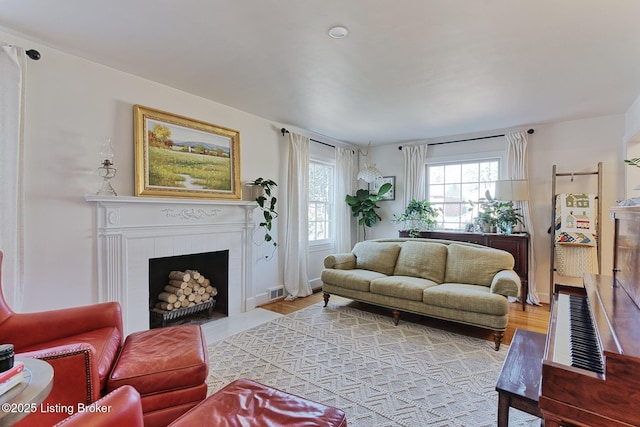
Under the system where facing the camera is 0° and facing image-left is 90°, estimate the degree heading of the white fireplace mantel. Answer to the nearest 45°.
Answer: approximately 315°

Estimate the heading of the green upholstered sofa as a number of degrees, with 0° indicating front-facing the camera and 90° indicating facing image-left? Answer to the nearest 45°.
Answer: approximately 45°

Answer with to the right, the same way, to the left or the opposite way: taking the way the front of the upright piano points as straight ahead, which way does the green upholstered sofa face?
to the left

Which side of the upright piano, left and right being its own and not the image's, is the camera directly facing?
left

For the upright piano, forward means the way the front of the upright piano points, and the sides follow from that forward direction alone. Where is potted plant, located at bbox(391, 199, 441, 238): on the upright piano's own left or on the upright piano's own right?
on the upright piano's own right

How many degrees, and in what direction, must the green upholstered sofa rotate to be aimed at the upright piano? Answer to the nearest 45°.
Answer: approximately 45° to its left

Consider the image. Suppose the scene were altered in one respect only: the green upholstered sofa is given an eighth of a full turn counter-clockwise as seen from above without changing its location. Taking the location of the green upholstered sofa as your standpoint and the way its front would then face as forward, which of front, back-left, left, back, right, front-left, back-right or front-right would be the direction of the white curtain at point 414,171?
back

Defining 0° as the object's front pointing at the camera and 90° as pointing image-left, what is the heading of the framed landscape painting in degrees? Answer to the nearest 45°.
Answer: approximately 315°
